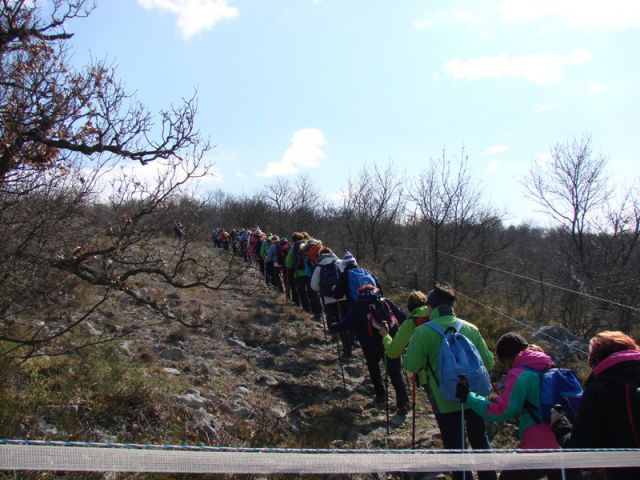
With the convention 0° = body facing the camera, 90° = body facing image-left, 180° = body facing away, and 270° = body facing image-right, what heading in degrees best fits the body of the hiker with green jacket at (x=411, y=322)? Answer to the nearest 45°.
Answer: approximately 135°

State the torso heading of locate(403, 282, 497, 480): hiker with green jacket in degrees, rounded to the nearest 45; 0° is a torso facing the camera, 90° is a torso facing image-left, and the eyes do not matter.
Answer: approximately 135°

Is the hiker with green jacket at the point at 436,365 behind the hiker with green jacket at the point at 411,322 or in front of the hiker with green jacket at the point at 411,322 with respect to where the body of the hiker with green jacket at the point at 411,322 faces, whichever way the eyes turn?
behind
